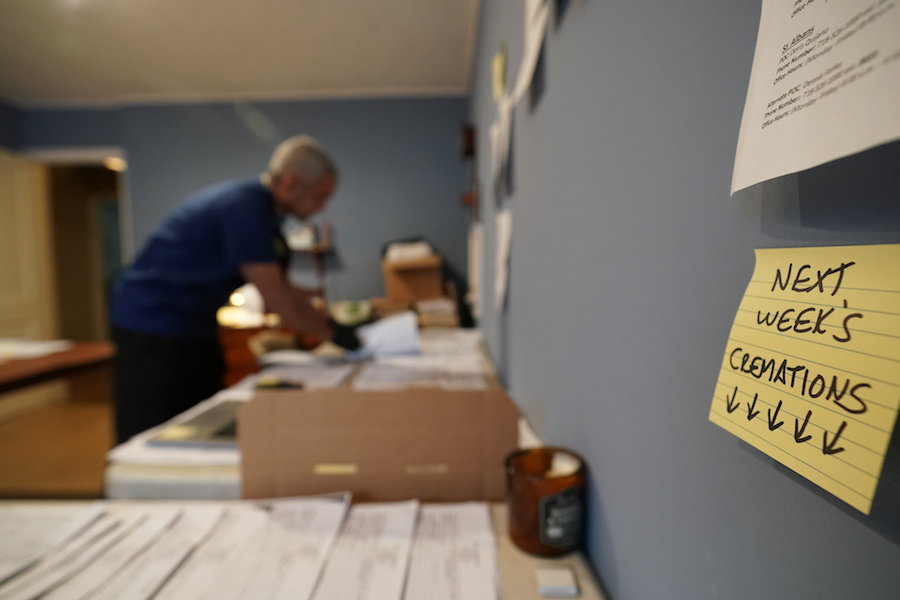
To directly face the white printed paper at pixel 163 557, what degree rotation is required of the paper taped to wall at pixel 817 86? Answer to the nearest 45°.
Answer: approximately 45° to its right

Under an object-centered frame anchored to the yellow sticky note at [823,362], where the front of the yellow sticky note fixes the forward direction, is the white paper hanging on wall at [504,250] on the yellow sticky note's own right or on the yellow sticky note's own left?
on the yellow sticky note's own right

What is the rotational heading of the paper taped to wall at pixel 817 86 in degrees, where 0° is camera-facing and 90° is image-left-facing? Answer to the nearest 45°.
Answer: approximately 45°

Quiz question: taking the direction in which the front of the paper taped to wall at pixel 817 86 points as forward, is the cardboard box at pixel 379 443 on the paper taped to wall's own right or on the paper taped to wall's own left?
on the paper taped to wall's own right

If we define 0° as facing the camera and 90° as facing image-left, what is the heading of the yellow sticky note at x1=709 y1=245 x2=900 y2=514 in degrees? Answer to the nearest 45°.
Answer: approximately 45°

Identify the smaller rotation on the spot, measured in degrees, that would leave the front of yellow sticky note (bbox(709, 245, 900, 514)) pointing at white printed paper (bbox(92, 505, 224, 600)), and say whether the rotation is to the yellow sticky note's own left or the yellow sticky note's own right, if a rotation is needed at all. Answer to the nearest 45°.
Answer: approximately 45° to the yellow sticky note's own right
